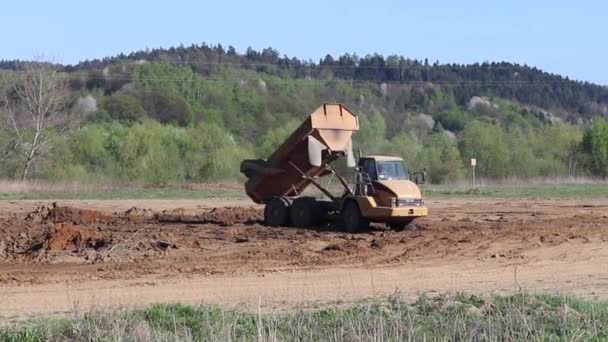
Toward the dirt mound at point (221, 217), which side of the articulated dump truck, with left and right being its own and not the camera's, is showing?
back

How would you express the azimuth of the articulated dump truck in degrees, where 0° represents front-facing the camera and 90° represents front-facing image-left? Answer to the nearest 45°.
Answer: approximately 315°

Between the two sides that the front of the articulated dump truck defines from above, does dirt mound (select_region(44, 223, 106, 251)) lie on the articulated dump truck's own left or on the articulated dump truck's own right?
on the articulated dump truck's own right

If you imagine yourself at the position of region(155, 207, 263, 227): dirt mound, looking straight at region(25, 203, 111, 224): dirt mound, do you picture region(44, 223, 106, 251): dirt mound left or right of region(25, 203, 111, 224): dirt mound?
left

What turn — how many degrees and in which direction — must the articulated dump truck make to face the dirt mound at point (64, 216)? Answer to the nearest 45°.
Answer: approximately 135° to its right

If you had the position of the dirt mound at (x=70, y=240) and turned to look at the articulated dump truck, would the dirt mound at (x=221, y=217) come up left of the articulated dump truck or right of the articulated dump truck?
left
